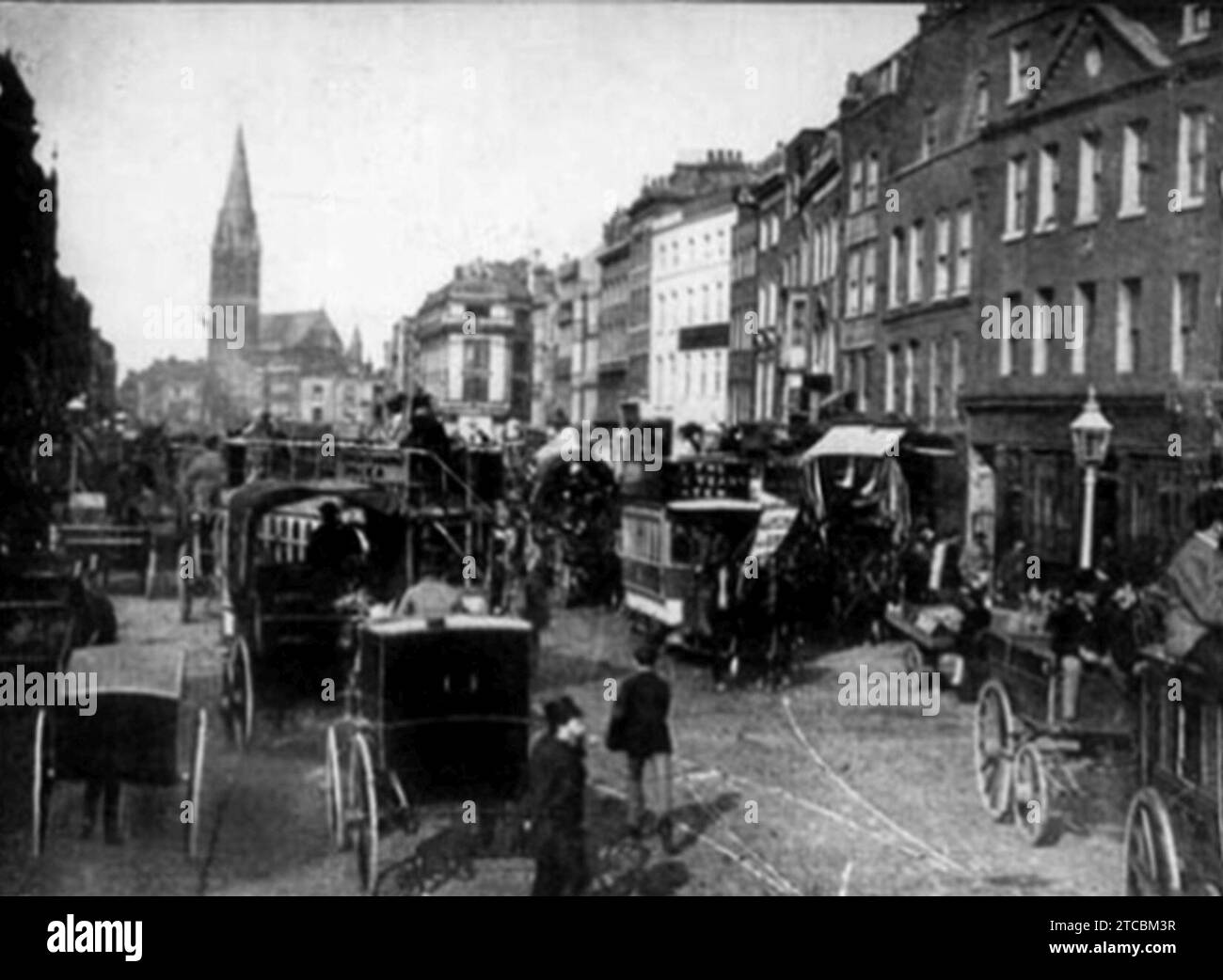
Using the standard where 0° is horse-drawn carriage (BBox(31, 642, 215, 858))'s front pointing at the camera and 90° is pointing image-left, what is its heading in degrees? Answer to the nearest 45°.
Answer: approximately 180°

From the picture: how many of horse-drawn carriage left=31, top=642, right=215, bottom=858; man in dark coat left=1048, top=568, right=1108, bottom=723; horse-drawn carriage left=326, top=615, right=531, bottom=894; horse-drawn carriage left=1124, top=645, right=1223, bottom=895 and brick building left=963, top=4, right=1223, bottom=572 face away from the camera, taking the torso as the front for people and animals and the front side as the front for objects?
2

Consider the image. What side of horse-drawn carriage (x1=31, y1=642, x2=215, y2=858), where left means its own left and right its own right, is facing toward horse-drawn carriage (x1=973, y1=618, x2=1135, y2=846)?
right

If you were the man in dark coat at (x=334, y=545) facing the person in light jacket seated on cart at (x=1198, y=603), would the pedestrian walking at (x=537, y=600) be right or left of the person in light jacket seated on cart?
left

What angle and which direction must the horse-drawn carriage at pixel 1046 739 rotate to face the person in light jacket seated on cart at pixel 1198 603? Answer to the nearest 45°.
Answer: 0° — it already faces them

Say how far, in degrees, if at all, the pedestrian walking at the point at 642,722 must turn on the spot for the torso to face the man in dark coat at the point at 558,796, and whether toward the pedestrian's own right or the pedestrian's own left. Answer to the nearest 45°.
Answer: approximately 135° to the pedestrian's own left

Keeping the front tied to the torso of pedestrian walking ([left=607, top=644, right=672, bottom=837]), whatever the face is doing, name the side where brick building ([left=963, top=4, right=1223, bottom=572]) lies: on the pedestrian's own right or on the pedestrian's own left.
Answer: on the pedestrian's own right

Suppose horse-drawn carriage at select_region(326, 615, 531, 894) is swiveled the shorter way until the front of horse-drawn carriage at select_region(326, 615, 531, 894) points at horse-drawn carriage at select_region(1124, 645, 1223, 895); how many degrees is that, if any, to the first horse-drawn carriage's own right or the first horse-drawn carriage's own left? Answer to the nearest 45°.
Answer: approximately 90° to the first horse-drawn carriage's own right

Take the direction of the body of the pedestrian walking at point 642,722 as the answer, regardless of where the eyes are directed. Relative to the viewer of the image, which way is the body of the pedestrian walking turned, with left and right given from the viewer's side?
facing away from the viewer

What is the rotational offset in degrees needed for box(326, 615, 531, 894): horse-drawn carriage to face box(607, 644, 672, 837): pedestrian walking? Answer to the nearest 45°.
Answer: approximately 90° to its right

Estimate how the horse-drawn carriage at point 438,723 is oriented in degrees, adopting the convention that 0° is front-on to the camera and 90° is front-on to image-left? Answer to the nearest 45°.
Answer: approximately 180°
